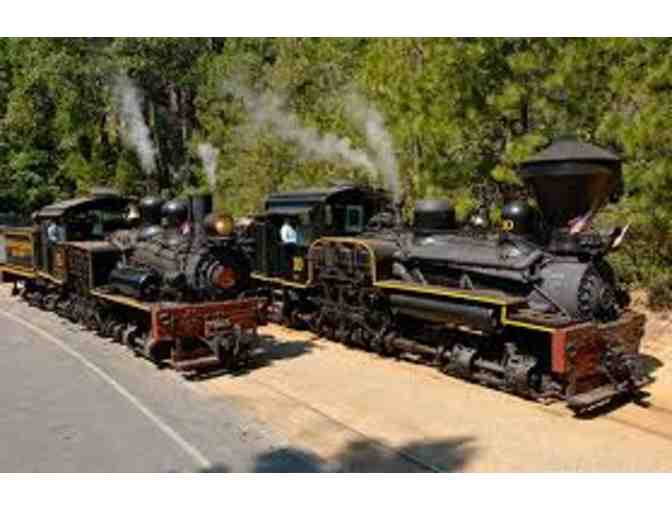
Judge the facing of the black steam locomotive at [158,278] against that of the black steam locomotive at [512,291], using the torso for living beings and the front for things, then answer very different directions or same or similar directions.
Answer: same or similar directions

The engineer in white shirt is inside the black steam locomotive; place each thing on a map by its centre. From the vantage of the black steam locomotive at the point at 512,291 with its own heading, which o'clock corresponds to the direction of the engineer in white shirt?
The engineer in white shirt is roughly at 6 o'clock from the black steam locomotive.

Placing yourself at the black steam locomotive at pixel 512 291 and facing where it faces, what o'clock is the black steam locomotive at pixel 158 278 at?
the black steam locomotive at pixel 158 278 is roughly at 5 o'clock from the black steam locomotive at pixel 512 291.

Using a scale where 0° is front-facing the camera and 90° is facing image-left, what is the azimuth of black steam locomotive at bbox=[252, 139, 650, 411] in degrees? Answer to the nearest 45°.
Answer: approximately 315°

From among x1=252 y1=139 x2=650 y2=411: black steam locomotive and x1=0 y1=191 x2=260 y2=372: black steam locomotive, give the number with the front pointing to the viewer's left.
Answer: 0

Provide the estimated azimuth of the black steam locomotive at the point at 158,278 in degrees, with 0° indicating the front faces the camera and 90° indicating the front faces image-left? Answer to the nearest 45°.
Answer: approximately 315°

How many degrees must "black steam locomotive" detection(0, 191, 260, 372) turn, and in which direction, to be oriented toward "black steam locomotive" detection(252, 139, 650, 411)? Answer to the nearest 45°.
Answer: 0° — it already faces it
